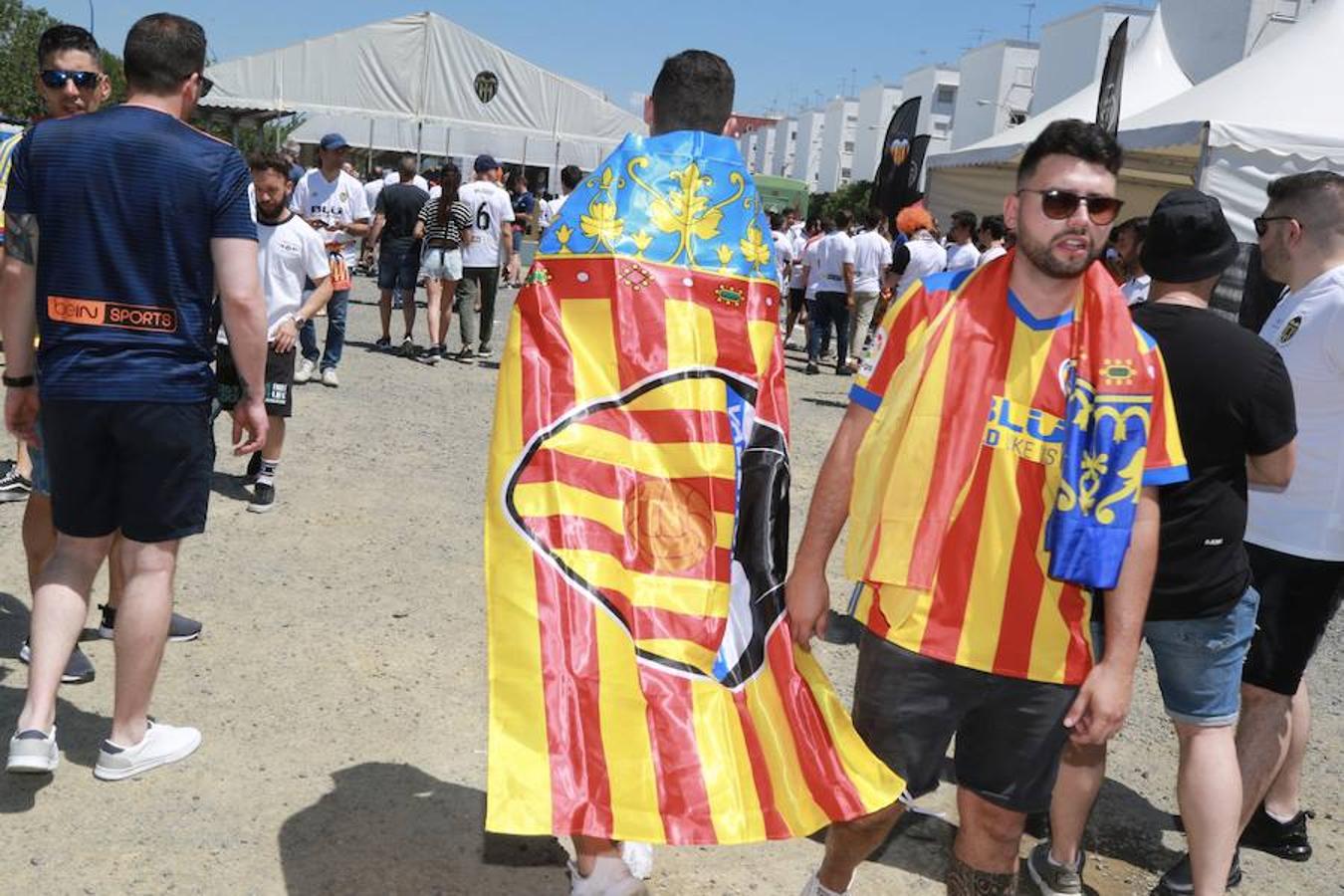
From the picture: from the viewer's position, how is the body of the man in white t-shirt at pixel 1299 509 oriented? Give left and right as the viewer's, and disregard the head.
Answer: facing to the left of the viewer

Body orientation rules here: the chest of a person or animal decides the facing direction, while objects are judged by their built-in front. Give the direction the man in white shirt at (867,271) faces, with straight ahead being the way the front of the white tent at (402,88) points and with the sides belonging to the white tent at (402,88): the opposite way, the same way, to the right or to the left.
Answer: the opposite way

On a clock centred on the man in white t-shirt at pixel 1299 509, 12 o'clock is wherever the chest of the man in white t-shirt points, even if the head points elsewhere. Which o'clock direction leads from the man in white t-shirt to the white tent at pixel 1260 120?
The white tent is roughly at 3 o'clock from the man in white t-shirt.

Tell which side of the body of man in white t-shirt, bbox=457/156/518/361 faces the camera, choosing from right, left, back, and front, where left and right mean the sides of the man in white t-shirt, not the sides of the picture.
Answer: back

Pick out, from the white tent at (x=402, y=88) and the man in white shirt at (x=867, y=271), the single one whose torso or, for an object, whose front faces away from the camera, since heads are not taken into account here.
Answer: the man in white shirt

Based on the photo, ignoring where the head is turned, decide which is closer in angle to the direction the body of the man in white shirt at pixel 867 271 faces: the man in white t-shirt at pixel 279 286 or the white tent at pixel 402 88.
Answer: the white tent

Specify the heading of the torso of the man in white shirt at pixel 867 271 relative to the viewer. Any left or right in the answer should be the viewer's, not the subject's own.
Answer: facing away from the viewer

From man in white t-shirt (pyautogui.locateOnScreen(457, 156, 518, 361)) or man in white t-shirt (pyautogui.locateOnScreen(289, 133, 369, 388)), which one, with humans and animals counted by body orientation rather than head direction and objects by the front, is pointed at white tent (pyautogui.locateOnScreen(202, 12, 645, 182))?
man in white t-shirt (pyautogui.locateOnScreen(457, 156, 518, 361))

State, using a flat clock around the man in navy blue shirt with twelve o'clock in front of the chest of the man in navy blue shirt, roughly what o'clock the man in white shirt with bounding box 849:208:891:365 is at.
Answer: The man in white shirt is roughly at 12 o'clock from the man in navy blue shirt.

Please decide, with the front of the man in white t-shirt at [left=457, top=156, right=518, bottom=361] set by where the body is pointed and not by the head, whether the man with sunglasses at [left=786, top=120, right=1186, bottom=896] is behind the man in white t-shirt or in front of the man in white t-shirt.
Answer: behind

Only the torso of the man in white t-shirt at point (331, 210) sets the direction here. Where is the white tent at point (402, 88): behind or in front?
behind
